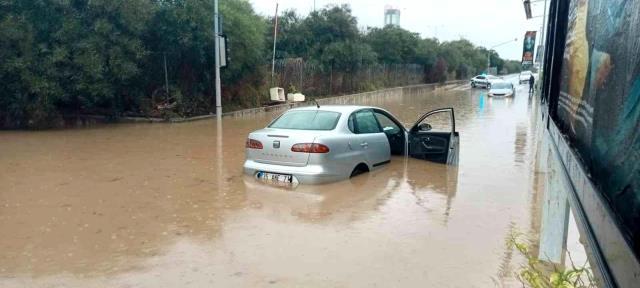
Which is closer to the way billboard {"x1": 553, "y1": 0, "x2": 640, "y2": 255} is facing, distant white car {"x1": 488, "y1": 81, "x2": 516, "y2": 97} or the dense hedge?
the dense hedge

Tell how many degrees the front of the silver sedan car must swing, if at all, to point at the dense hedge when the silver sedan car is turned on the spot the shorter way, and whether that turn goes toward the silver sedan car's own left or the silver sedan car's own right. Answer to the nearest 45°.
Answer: approximately 90° to the silver sedan car's own left

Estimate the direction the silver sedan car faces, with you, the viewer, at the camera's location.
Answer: facing away from the viewer and to the right of the viewer

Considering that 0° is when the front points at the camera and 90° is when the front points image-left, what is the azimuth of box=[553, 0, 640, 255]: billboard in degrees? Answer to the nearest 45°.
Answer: approximately 45°

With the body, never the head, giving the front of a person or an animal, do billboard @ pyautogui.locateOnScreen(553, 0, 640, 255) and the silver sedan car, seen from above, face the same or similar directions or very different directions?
very different directions

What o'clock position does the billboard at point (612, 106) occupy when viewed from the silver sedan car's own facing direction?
The billboard is roughly at 4 o'clock from the silver sedan car.

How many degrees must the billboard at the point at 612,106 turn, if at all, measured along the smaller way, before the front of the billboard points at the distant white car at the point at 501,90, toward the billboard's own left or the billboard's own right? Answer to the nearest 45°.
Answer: approximately 135° to the billboard's own right

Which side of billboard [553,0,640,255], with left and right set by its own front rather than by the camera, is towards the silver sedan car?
right
